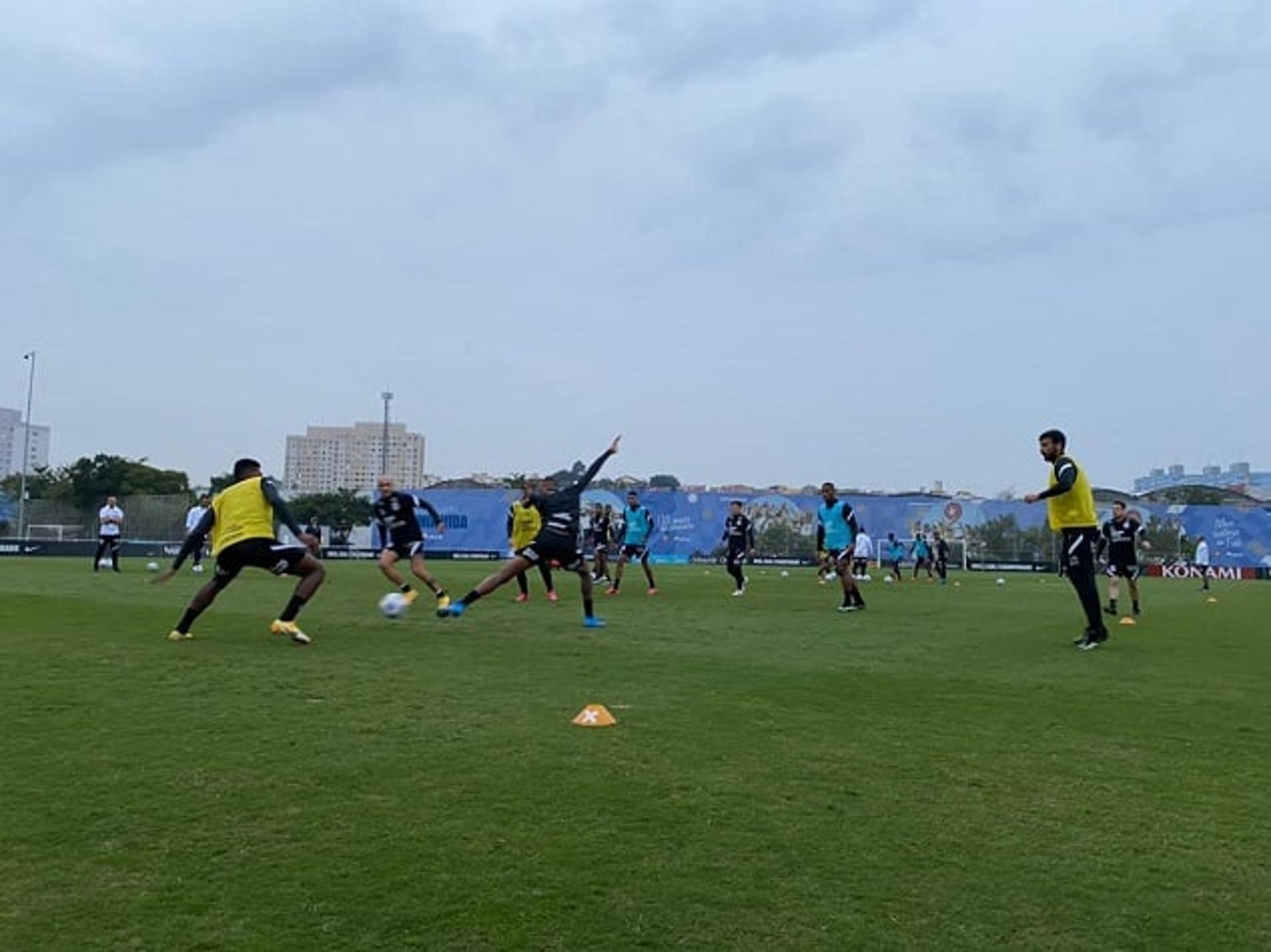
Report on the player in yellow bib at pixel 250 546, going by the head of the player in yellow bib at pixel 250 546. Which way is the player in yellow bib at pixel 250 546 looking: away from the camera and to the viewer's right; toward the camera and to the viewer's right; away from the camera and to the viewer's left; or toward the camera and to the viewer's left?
away from the camera and to the viewer's right

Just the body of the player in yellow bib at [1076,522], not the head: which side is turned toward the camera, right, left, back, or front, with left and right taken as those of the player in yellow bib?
left

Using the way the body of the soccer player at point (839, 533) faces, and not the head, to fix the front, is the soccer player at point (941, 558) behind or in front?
behind

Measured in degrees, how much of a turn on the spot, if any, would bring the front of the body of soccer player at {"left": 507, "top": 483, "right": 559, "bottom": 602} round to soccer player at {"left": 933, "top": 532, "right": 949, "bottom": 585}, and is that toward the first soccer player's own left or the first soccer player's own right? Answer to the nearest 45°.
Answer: approximately 135° to the first soccer player's own left

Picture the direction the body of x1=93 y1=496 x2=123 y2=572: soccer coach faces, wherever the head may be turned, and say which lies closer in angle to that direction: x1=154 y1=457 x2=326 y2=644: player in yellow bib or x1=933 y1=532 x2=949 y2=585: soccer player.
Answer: the player in yellow bib

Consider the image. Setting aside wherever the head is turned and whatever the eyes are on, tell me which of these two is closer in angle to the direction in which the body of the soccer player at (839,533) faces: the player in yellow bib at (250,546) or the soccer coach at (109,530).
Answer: the player in yellow bib

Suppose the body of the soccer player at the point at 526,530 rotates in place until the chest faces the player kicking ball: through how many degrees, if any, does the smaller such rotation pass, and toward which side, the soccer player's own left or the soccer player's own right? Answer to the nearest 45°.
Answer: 0° — they already face them

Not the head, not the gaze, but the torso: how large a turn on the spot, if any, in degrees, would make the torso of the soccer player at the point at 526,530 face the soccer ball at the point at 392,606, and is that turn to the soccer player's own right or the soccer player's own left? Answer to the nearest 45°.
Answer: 0° — they already face it

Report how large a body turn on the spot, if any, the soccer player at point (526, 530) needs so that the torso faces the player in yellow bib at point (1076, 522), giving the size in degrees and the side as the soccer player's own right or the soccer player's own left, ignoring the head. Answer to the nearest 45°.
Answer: approximately 45° to the soccer player's own left
